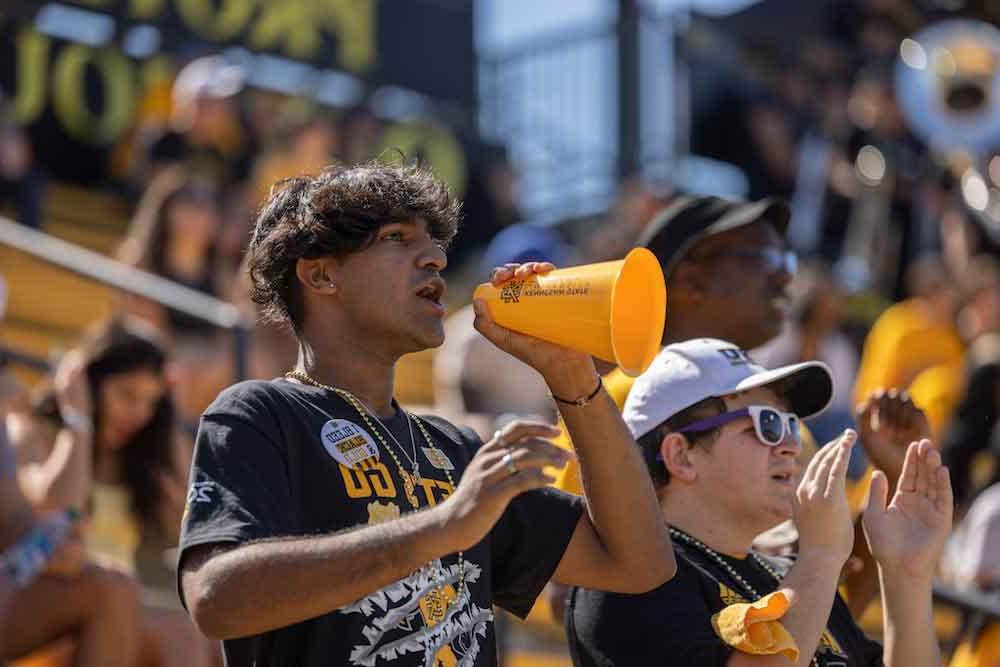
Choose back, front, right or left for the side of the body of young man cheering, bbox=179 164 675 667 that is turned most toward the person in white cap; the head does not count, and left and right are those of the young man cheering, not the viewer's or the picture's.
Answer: left

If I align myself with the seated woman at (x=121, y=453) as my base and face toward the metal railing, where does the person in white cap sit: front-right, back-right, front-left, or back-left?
back-right

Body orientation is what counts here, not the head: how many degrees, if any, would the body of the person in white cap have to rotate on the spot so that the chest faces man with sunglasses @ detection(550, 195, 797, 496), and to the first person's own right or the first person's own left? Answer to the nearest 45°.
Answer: approximately 135° to the first person's own left

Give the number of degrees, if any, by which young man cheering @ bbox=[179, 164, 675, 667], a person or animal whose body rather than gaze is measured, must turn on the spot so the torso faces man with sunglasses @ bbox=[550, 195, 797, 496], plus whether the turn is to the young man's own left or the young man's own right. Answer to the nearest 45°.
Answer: approximately 90° to the young man's own left

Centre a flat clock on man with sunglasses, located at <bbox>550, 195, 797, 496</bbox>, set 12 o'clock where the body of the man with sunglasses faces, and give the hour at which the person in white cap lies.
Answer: The person in white cap is roughly at 3 o'clock from the man with sunglasses.

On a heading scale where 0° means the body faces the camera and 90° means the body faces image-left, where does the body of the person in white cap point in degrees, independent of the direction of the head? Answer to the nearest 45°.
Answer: approximately 315°

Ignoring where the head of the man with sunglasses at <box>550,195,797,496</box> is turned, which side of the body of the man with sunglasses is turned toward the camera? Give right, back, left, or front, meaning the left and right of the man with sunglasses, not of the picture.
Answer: right

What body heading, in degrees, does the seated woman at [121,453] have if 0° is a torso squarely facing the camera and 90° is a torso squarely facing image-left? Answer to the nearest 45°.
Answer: approximately 315°

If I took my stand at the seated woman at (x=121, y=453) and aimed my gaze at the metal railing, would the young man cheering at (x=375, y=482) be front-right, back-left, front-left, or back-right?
back-right
